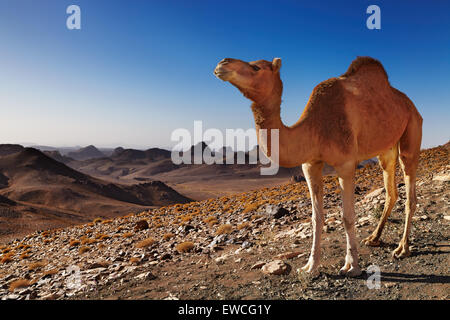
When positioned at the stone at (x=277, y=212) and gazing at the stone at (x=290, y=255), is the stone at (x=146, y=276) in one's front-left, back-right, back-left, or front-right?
front-right

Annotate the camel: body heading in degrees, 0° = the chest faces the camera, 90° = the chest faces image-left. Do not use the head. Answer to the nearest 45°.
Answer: approximately 45°

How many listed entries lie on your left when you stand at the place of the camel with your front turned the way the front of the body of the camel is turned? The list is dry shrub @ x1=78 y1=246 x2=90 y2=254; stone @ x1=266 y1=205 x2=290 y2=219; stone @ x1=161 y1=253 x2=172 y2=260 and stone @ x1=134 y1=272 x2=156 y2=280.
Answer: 0

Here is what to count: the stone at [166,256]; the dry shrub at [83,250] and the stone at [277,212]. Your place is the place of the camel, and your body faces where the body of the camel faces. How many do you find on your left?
0
